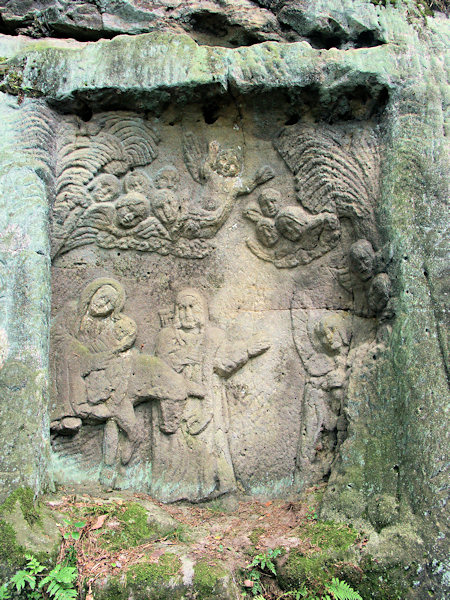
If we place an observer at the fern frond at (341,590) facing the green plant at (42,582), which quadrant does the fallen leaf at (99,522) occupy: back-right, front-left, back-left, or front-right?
front-right

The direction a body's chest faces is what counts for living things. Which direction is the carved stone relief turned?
toward the camera
